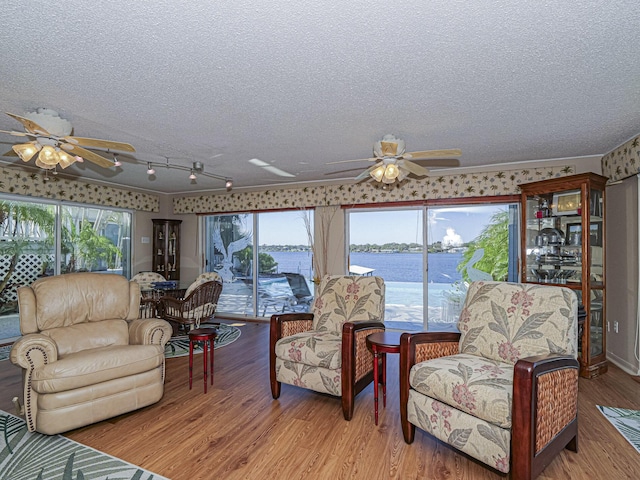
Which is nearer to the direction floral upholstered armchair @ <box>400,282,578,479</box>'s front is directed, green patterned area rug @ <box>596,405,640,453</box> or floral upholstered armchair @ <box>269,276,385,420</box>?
the floral upholstered armchair

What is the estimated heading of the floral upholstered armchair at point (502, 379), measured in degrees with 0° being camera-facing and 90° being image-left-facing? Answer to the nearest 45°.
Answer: approximately 45°

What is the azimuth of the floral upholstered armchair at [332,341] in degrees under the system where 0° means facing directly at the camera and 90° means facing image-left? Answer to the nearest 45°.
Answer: approximately 45°

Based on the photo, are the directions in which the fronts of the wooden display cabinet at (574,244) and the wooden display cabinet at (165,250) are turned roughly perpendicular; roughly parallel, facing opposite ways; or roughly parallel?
roughly perpendicular

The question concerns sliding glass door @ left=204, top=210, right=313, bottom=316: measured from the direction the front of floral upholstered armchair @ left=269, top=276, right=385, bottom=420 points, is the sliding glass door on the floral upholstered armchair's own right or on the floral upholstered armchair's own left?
on the floral upholstered armchair's own right

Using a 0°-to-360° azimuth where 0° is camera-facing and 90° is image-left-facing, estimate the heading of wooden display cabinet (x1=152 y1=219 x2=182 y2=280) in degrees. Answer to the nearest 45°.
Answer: approximately 0°

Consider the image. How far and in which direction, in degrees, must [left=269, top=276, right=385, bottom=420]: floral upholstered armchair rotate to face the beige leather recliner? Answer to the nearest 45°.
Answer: approximately 45° to its right

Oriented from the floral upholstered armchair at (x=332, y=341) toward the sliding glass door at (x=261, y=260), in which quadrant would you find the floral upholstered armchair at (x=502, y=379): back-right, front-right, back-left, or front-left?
back-right

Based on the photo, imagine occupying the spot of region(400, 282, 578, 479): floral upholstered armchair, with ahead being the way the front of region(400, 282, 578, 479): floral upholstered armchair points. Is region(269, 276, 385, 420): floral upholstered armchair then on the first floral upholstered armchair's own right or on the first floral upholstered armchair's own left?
on the first floral upholstered armchair's own right
